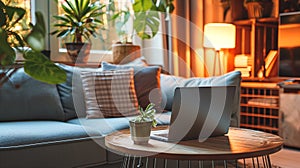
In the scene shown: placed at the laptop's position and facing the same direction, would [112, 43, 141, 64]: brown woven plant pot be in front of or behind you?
in front

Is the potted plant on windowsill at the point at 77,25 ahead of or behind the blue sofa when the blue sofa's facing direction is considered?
behind

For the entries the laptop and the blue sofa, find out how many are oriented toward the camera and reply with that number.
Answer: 1

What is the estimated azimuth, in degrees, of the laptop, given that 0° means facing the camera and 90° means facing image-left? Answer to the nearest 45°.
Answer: approximately 135°

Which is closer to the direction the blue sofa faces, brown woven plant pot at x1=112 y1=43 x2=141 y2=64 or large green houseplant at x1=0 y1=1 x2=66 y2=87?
the large green houseplant

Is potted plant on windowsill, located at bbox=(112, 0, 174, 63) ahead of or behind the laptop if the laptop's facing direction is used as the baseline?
ahead

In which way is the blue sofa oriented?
toward the camera

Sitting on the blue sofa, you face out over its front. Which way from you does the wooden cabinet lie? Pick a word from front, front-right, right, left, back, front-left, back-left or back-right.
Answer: back-left

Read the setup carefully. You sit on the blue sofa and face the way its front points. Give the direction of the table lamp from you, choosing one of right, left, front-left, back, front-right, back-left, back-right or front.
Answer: back-left

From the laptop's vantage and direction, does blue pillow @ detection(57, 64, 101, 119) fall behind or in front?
in front

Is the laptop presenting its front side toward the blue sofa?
yes
